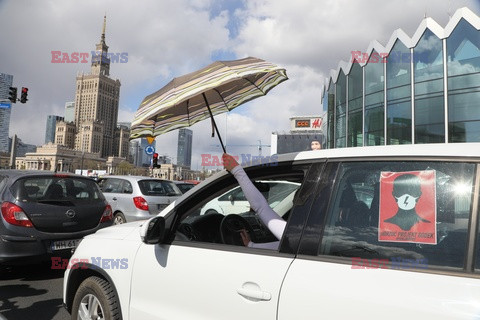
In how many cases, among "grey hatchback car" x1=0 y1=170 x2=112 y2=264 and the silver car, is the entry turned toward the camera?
0

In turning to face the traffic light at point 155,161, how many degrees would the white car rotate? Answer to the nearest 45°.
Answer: approximately 45° to its right

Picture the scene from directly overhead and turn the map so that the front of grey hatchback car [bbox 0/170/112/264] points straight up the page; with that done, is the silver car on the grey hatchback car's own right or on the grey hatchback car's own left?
on the grey hatchback car's own right

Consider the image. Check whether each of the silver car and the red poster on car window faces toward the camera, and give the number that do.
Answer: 1

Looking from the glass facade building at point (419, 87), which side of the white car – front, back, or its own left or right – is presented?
right

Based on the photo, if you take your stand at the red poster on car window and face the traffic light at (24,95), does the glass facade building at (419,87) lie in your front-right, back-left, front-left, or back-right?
front-right

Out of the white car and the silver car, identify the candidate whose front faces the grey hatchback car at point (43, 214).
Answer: the white car

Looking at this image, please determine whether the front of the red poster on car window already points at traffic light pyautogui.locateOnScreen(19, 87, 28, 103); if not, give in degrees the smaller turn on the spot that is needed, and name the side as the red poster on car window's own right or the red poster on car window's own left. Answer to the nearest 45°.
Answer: approximately 135° to the red poster on car window's own right

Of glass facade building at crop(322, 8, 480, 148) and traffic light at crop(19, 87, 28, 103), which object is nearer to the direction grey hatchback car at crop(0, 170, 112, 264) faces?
the traffic light

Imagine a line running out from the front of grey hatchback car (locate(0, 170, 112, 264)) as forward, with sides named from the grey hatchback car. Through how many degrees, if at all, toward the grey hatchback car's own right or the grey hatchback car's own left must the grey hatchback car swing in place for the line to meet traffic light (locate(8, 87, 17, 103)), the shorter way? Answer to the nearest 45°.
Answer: approximately 45° to the grey hatchback car's own right

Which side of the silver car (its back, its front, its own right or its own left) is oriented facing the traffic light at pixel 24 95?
front

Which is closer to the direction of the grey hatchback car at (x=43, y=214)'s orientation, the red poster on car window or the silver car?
the silver car

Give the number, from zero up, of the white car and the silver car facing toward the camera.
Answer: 0

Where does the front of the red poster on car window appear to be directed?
toward the camera

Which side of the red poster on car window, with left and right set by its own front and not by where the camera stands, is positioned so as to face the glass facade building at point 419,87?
back

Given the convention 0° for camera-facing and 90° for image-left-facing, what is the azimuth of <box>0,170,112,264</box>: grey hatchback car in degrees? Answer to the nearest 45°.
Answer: approximately 135°

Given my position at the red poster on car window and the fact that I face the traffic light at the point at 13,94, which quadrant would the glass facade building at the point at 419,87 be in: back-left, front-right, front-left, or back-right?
front-right
